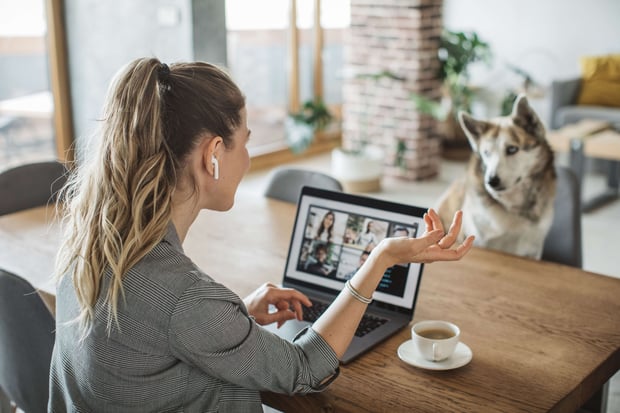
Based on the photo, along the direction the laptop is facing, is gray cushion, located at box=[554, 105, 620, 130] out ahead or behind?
behind

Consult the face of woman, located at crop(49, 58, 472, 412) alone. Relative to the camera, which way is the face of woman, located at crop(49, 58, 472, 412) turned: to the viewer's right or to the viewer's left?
to the viewer's right

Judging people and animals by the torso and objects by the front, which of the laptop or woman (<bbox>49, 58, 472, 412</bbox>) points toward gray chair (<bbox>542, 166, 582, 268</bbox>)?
the woman

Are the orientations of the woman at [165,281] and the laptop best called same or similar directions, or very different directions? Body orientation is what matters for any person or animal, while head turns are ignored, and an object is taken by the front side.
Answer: very different directions

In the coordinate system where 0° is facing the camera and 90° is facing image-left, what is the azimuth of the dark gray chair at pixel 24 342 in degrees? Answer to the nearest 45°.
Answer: approximately 225°

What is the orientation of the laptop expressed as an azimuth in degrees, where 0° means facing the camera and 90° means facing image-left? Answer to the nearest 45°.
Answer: approximately 45°

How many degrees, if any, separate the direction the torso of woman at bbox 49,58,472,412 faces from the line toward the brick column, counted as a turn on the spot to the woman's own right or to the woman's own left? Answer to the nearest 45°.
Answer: approximately 45° to the woman's own left

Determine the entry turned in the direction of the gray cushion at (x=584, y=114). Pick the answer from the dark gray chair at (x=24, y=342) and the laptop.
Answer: the dark gray chair

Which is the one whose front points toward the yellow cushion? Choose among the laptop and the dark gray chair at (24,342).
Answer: the dark gray chair

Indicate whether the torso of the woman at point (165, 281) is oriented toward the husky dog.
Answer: yes

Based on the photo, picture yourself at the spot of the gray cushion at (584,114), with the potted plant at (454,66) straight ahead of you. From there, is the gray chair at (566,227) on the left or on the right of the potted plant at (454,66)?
left

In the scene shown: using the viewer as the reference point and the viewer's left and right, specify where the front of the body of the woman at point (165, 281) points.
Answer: facing away from the viewer and to the right of the viewer

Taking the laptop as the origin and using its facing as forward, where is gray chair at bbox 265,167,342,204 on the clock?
The gray chair is roughly at 4 o'clock from the laptop.

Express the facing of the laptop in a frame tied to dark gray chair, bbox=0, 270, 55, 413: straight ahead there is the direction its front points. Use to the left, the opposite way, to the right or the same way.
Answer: the opposite way
